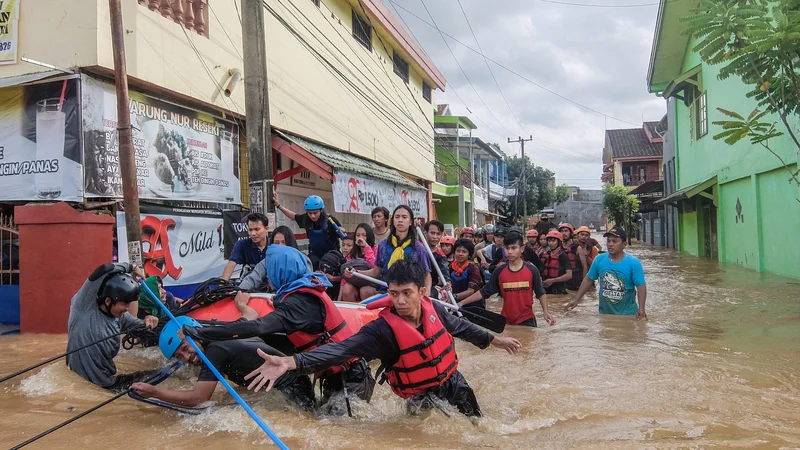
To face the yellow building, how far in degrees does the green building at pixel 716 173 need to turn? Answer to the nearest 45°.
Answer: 0° — it already faces it

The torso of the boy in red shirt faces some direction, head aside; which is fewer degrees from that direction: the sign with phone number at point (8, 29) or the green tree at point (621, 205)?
the sign with phone number

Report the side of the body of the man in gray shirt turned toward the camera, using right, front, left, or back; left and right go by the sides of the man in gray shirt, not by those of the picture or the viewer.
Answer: right

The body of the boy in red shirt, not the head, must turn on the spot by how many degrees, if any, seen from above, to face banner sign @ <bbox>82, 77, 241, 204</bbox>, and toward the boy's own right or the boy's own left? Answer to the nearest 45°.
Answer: approximately 90° to the boy's own right

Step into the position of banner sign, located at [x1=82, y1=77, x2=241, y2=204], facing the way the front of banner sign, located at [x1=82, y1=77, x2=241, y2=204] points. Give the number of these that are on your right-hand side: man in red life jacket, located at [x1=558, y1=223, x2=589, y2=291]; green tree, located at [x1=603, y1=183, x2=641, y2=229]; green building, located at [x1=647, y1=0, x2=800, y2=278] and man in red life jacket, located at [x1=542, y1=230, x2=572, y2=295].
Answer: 0

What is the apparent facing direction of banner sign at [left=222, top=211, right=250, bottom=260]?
toward the camera

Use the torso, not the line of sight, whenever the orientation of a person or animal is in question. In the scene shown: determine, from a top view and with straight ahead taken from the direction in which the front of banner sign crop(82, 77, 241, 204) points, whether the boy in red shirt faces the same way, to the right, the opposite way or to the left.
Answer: to the right

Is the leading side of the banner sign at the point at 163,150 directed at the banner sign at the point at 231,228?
no

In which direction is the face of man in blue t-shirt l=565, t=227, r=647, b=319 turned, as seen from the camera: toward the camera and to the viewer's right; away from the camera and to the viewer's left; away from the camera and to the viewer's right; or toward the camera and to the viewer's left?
toward the camera and to the viewer's left

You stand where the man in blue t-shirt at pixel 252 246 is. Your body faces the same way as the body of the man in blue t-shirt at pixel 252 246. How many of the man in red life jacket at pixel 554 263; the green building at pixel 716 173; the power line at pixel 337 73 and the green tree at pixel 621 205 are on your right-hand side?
0

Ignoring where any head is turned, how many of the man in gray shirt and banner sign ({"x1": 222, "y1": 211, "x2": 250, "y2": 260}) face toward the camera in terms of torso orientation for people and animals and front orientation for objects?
1

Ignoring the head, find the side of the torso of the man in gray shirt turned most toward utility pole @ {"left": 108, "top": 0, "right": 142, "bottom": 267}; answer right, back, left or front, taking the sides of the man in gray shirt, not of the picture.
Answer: left

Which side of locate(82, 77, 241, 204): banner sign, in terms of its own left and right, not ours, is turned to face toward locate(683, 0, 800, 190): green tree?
front

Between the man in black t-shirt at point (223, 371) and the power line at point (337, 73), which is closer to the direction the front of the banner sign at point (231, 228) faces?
the man in black t-shirt

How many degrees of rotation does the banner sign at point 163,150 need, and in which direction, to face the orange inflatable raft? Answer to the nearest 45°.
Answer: approximately 45° to its right

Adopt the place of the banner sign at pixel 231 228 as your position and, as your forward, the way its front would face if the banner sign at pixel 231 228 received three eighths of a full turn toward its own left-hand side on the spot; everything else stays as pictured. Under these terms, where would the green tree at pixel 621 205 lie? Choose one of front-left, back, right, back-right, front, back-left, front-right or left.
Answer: front

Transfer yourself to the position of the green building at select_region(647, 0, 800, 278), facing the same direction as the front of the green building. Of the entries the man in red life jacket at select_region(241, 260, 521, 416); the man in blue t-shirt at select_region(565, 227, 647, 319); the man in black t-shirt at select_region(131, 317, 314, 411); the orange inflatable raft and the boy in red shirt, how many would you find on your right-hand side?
0
